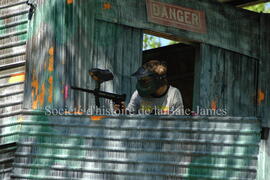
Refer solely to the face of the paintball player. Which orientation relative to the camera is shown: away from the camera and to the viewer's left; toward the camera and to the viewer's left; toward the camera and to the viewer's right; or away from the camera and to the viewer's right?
toward the camera and to the viewer's left
